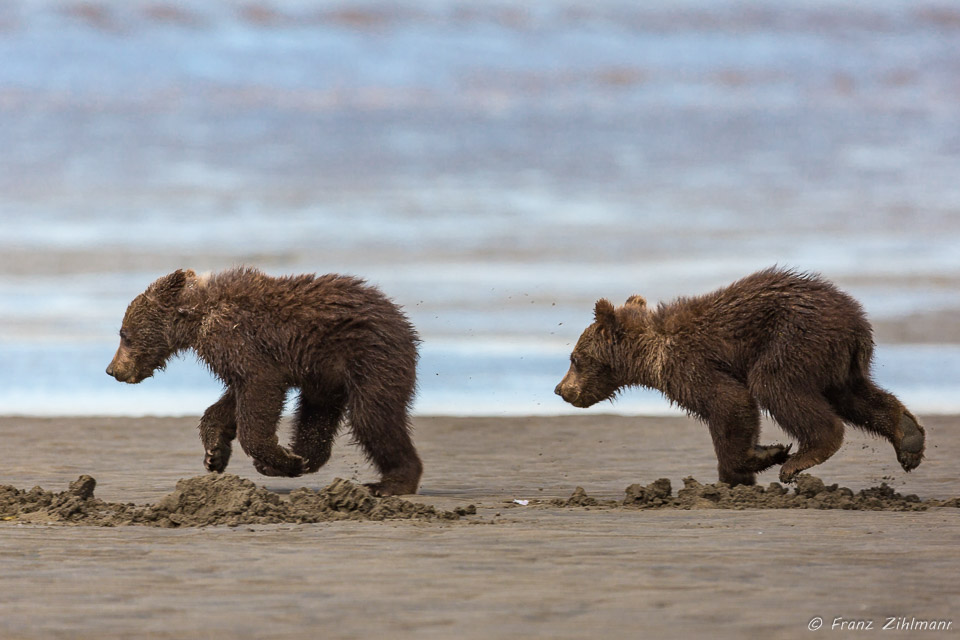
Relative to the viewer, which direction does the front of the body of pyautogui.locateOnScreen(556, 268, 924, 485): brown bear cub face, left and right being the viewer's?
facing to the left of the viewer

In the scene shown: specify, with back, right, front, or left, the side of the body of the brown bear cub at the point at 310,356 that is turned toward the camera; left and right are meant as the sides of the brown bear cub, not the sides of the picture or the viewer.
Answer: left

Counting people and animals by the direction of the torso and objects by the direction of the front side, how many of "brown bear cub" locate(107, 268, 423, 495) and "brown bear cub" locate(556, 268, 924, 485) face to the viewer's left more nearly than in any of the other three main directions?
2

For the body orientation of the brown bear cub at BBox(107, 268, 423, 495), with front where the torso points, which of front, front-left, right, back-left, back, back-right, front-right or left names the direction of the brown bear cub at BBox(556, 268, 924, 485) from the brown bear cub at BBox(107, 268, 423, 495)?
back

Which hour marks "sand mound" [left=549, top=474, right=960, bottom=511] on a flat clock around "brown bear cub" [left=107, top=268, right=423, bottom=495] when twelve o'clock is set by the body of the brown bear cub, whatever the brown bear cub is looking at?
The sand mound is roughly at 7 o'clock from the brown bear cub.
